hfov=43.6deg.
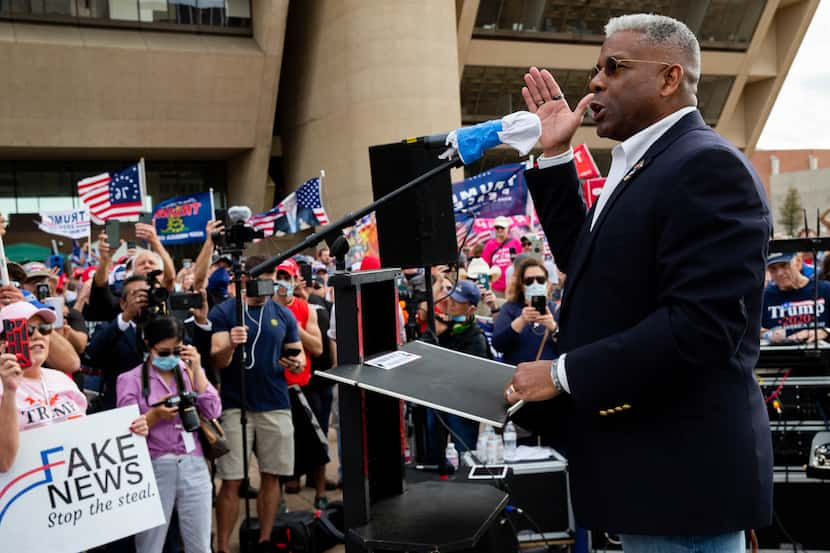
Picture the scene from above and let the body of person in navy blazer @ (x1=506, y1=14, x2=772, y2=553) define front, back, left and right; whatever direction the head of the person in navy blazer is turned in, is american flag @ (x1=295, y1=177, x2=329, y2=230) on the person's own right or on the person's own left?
on the person's own right

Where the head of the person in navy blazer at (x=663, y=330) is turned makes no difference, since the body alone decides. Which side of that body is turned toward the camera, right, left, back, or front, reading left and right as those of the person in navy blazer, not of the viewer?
left

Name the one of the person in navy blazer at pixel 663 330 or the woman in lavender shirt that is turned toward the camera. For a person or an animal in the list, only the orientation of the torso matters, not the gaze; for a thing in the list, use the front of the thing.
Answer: the woman in lavender shirt

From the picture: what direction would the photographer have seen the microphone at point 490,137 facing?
facing to the right of the viewer

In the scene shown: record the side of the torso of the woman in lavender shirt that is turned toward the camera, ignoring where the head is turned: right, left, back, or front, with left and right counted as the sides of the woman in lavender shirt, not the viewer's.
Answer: front

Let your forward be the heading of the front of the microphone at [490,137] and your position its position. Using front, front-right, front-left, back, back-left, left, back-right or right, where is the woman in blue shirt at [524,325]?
left

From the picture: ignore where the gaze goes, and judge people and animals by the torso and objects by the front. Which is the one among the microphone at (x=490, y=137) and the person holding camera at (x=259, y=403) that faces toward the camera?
the person holding camera

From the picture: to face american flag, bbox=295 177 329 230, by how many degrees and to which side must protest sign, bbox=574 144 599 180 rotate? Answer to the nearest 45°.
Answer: approximately 135° to its right

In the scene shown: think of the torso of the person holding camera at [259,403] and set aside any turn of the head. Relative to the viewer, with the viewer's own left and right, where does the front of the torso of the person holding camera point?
facing the viewer

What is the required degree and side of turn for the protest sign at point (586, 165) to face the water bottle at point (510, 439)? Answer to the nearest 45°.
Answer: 0° — it already faces it

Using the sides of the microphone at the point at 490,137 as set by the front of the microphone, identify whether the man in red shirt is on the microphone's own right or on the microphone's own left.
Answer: on the microphone's own left

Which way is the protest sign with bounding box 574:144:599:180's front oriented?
toward the camera

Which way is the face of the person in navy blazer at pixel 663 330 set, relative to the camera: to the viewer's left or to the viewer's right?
to the viewer's left

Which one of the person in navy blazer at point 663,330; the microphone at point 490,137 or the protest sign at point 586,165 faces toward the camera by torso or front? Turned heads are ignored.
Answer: the protest sign

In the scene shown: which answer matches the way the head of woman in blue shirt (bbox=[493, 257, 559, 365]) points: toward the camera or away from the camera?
toward the camera
